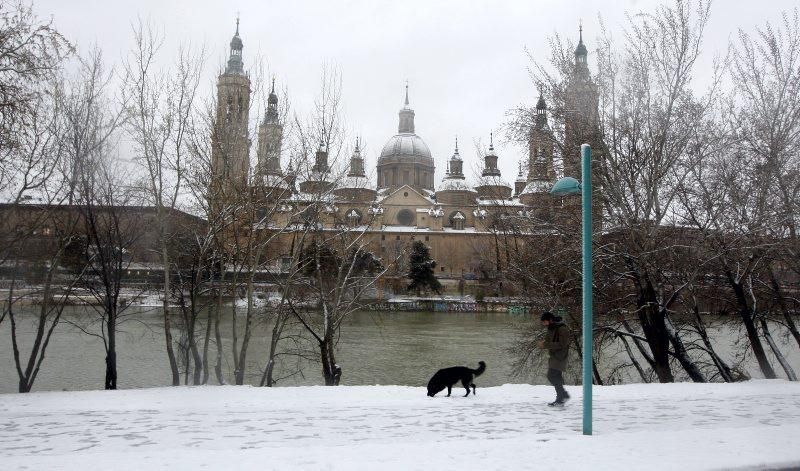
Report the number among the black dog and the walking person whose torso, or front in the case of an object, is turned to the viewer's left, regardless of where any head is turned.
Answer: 2

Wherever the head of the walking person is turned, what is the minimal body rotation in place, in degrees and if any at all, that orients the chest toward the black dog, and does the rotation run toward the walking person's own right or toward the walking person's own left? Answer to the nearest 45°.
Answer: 0° — they already face it

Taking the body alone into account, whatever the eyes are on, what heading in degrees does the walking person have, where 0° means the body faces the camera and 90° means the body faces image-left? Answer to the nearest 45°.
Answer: approximately 90°

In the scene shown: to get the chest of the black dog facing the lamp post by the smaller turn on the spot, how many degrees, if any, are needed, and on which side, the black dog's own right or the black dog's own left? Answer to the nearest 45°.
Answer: approximately 135° to the black dog's own left

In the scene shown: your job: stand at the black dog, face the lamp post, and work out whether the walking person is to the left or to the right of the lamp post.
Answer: left

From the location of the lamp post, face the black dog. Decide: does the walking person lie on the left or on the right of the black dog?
right

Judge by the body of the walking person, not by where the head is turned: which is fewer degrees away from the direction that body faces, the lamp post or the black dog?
the black dog

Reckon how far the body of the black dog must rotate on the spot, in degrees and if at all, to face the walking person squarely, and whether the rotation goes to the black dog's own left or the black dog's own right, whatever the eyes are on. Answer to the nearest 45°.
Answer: approximately 180°

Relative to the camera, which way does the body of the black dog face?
to the viewer's left

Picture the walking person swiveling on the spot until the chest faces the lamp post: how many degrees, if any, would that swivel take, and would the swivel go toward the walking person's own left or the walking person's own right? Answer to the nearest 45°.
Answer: approximately 90° to the walking person's own left
